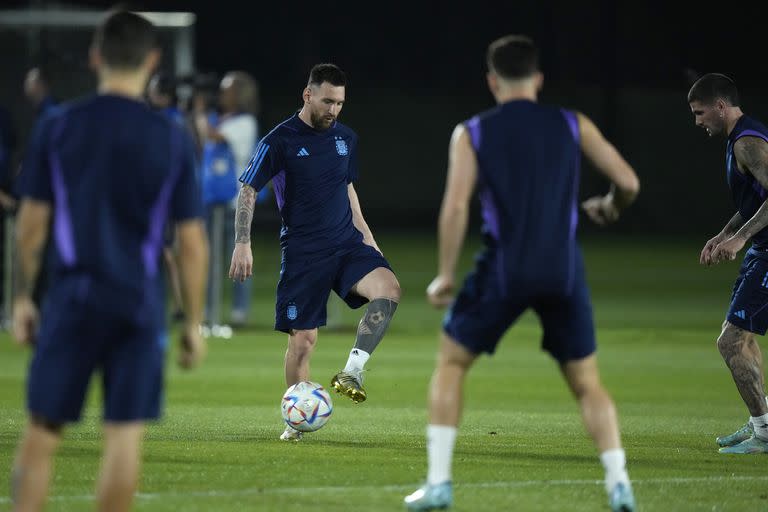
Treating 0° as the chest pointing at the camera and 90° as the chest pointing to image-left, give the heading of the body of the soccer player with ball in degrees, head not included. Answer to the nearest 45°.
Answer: approximately 315°

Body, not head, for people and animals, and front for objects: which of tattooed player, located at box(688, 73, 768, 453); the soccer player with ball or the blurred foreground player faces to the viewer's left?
the tattooed player

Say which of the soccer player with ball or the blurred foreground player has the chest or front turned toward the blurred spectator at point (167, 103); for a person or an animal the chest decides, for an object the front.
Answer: the blurred foreground player

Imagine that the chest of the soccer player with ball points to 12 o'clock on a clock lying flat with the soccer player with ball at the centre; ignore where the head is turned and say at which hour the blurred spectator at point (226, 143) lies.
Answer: The blurred spectator is roughly at 7 o'clock from the soccer player with ball.

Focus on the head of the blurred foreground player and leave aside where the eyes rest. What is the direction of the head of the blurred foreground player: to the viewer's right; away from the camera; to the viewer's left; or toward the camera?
away from the camera

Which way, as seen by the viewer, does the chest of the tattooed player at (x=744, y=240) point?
to the viewer's left

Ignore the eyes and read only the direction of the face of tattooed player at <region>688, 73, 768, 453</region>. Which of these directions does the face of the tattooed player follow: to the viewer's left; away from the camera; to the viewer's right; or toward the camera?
to the viewer's left

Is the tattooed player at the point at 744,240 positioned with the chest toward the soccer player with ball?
yes

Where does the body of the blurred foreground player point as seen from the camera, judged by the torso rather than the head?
away from the camera
